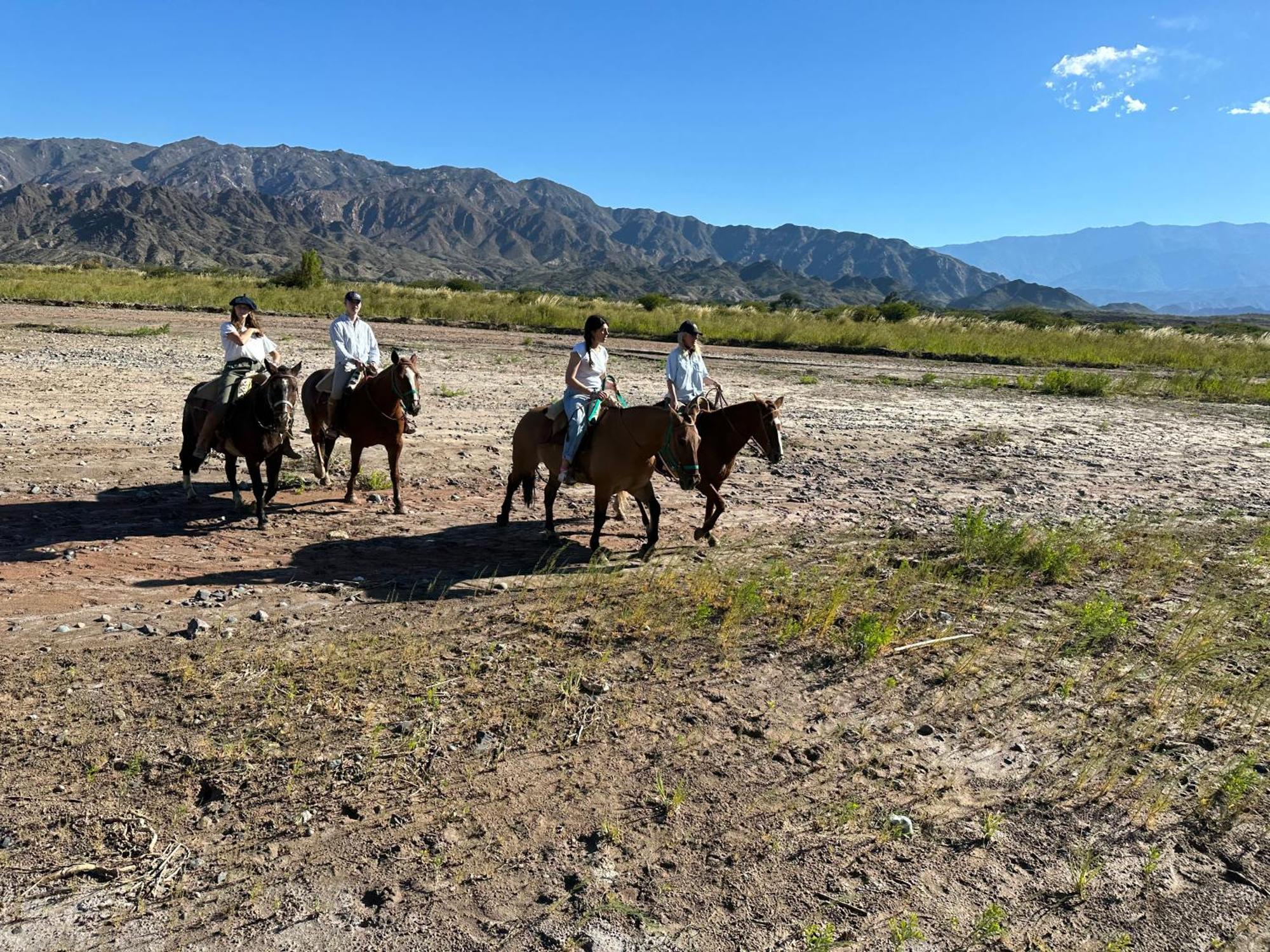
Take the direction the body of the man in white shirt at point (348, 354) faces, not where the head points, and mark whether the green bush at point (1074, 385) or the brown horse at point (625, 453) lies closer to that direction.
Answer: the brown horse

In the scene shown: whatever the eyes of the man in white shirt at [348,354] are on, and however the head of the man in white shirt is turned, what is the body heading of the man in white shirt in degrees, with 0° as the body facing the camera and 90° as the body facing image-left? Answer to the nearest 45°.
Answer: approximately 315°

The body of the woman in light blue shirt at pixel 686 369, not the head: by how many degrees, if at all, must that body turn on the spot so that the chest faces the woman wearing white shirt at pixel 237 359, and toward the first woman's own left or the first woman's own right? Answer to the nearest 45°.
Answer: approximately 135° to the first woman's own right

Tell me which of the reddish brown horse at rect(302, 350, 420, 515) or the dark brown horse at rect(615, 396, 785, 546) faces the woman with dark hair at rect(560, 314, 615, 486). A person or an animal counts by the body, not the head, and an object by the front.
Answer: the reddish brown horse at rect(302, 350, 420, 515)

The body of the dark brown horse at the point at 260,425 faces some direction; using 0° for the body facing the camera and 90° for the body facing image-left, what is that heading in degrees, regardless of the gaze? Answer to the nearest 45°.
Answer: approximately 315°

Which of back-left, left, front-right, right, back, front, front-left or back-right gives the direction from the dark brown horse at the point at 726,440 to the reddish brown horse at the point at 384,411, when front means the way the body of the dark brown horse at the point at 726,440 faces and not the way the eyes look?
back-right

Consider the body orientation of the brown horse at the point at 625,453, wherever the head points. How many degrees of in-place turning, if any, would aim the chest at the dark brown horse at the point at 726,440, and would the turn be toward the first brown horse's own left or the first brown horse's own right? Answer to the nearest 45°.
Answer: approximately 90° to the first brown horse's own left

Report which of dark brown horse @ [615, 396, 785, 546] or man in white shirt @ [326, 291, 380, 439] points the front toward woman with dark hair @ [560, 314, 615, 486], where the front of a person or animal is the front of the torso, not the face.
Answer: the man in white shirt

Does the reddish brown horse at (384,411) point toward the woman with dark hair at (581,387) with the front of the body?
yes

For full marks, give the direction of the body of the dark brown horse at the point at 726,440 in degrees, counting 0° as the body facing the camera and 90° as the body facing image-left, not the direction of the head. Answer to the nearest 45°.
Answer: approximately 315°
